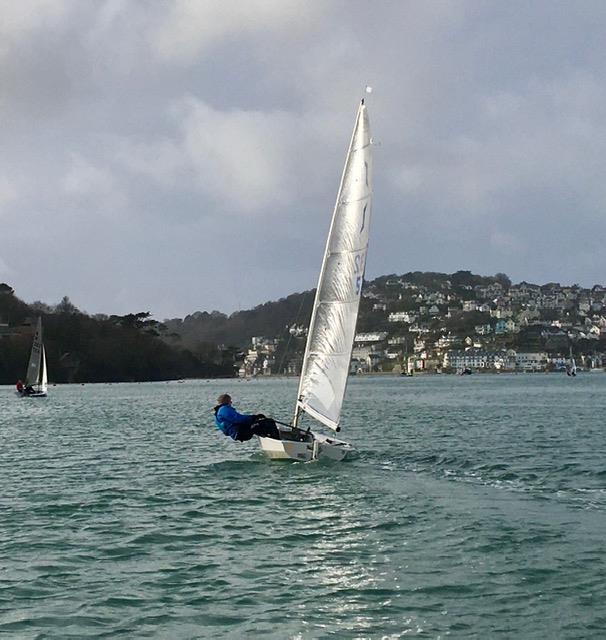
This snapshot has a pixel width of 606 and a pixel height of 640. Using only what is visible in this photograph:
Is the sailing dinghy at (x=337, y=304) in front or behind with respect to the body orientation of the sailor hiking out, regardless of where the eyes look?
in front

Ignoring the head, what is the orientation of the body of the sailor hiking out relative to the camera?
to the viewer's right
